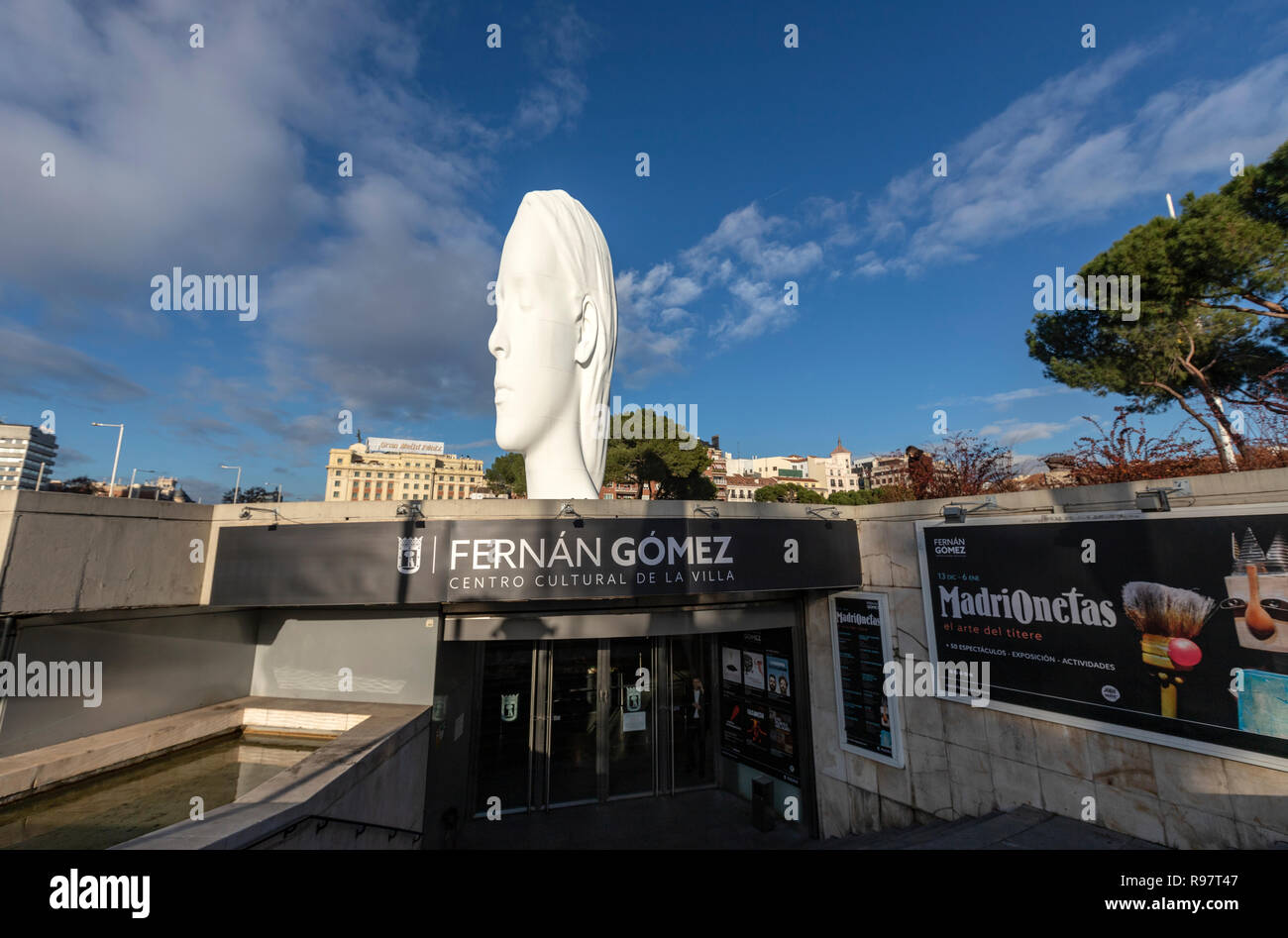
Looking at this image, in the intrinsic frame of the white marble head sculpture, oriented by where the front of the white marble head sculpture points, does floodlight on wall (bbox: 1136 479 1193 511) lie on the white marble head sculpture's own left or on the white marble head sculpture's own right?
on the white marble head sculpture's own left

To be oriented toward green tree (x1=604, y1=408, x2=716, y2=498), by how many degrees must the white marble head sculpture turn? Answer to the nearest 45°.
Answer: approximately 135° to its right

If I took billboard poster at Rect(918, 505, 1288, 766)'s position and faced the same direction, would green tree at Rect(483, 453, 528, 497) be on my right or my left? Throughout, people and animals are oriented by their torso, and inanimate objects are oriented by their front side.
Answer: on my right

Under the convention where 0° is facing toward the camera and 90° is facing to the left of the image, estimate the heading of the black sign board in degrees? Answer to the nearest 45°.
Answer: approximately 0°

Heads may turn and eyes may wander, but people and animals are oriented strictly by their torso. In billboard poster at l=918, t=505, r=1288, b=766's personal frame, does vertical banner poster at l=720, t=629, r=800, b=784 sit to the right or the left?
on its right

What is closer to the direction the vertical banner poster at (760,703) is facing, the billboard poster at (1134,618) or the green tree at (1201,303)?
the billboard poster

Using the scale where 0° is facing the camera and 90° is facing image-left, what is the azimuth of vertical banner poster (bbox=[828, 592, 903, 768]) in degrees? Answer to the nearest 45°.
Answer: approximately 45°

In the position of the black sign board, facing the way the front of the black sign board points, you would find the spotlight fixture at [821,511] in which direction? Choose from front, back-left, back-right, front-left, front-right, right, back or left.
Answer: left

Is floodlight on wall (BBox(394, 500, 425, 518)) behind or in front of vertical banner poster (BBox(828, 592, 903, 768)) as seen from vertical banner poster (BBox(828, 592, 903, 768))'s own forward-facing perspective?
in front

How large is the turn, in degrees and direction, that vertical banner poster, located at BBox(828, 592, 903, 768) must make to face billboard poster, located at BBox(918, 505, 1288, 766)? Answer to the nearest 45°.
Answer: approximately 90° to its left

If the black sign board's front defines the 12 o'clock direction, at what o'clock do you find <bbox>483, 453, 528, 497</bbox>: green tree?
The green tree is roughly at 6 o'clock from the black sign board.

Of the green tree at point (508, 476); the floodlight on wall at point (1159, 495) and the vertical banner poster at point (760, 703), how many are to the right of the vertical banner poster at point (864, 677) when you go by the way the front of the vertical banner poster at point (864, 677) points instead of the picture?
2
